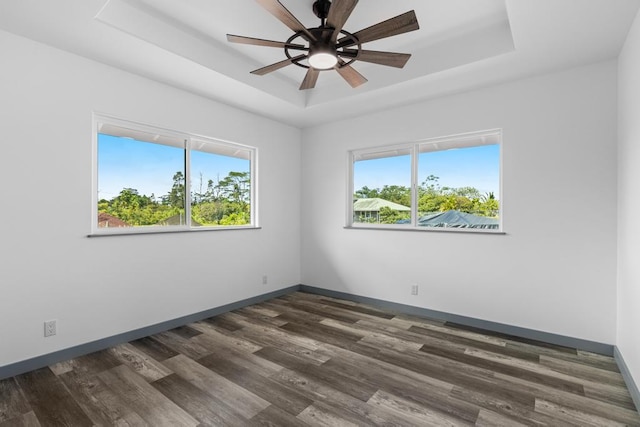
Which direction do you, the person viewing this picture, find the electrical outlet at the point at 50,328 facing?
facing the viewer and to the right of the viewer

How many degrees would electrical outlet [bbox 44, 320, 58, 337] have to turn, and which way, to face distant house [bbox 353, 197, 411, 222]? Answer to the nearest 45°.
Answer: approximately 45° to its left

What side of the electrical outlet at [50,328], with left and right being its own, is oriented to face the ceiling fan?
front
